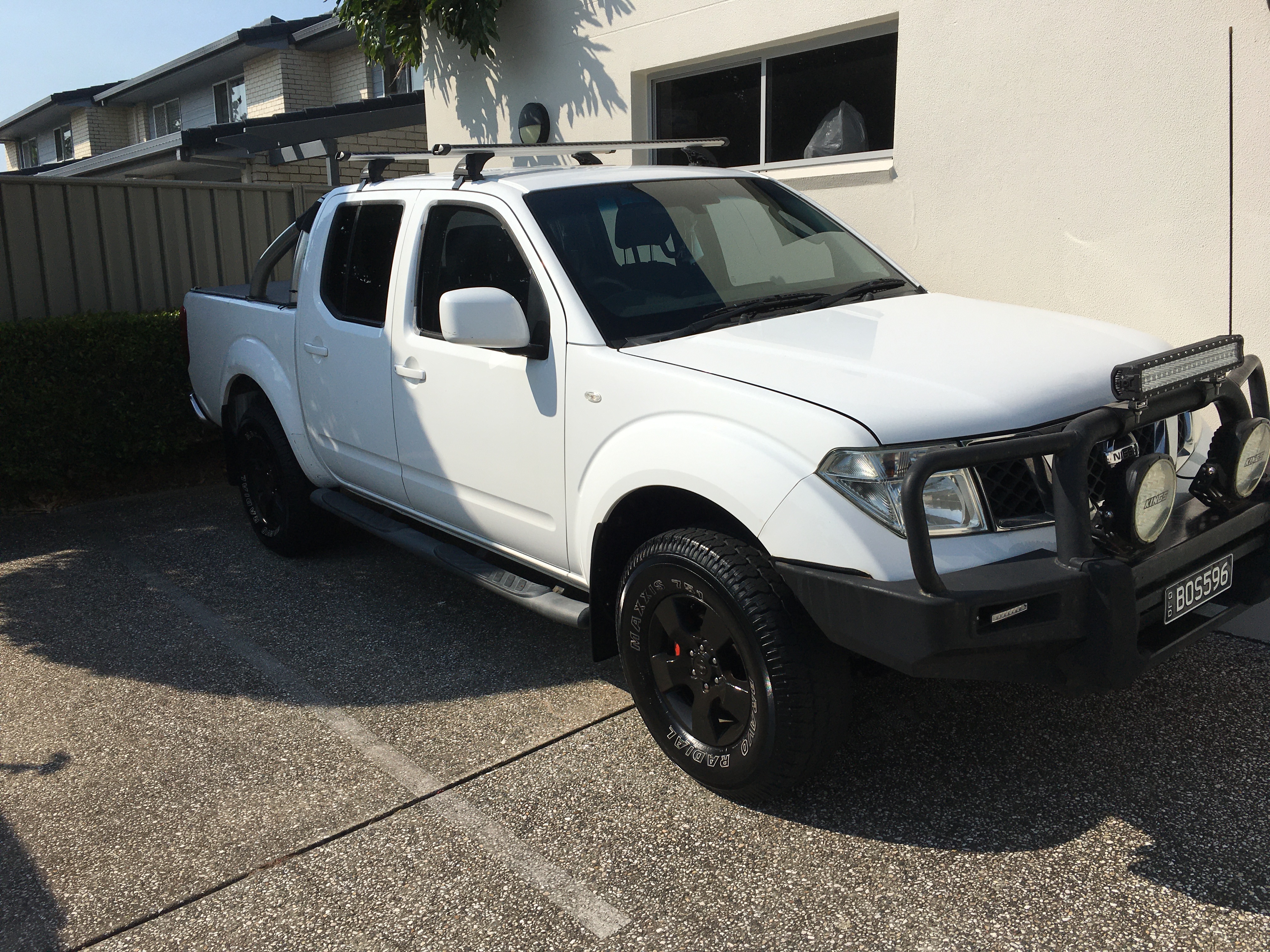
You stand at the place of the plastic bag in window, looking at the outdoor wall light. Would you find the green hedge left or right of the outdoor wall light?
left

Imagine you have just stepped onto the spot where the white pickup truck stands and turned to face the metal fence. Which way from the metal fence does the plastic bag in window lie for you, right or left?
right

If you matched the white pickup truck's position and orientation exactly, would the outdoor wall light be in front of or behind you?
behind

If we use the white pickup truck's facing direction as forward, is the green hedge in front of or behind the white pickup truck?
behind

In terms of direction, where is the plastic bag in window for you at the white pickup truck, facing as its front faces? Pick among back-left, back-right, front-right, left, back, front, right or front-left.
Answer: back-left

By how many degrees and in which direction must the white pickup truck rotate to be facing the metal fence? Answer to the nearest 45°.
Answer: approximately 180°

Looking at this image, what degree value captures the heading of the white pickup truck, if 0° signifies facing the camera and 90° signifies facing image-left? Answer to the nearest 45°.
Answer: approximately 315°
